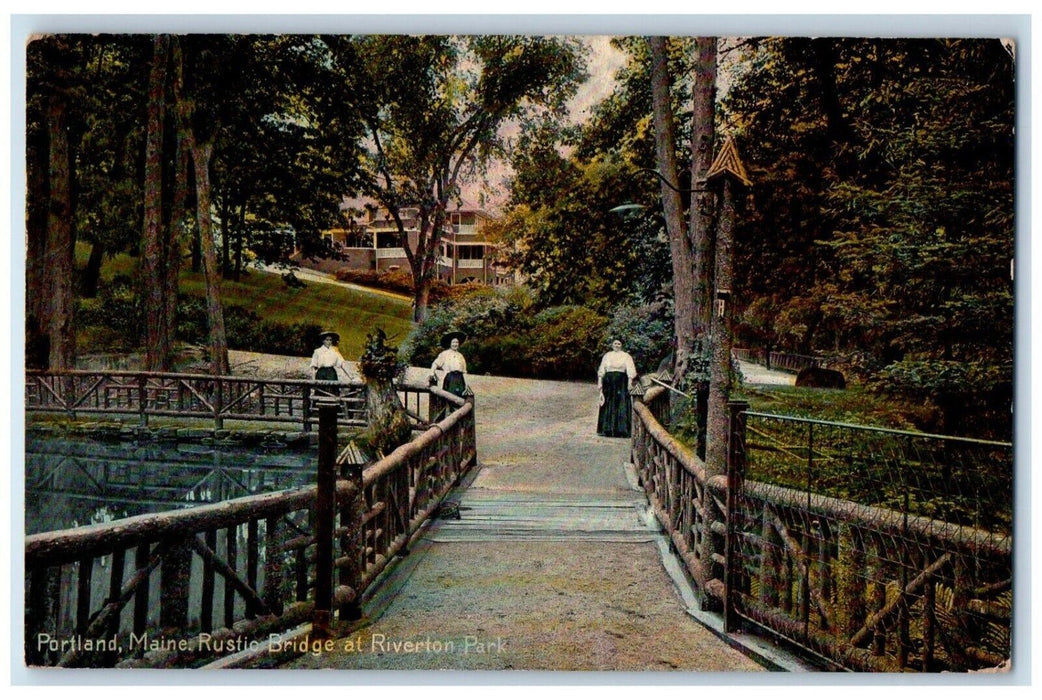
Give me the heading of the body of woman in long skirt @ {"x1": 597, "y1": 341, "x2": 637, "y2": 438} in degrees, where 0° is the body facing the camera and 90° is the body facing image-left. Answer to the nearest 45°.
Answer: approximately 0°

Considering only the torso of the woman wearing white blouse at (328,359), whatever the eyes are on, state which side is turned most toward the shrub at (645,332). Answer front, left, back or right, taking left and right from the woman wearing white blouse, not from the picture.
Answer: left

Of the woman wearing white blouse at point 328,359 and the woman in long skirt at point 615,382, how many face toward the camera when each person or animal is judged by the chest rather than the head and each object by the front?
2

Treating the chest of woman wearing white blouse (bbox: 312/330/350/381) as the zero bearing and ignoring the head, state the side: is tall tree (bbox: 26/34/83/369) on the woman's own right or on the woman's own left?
on the woman's own right

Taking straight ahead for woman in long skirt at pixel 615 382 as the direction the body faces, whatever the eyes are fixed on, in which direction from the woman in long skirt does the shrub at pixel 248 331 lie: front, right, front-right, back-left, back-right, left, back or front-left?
right

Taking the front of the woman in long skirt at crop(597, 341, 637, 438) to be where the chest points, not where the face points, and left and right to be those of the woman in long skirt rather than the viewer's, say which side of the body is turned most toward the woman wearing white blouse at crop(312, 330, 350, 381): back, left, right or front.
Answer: right
